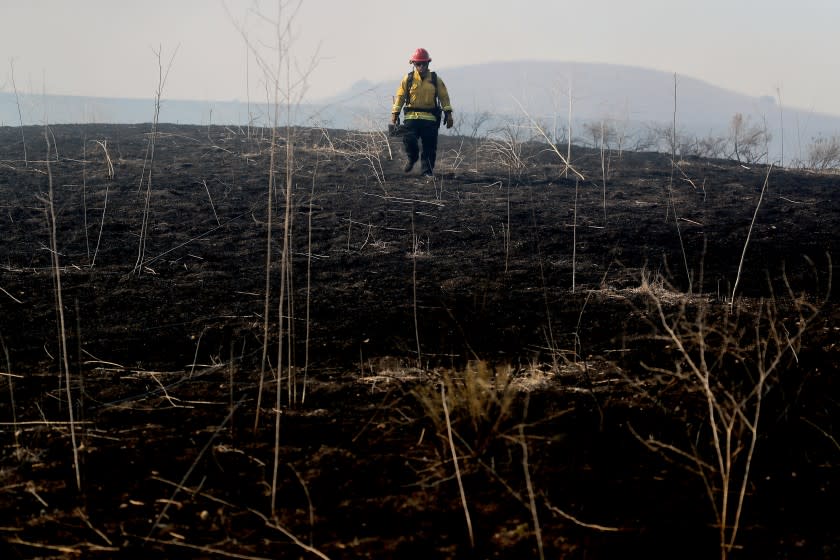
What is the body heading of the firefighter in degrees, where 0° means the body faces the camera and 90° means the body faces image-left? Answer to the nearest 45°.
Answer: approximately 0°

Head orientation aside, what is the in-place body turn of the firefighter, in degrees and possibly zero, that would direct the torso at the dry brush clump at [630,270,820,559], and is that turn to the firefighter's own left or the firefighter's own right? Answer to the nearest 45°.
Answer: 0° — they already face it
